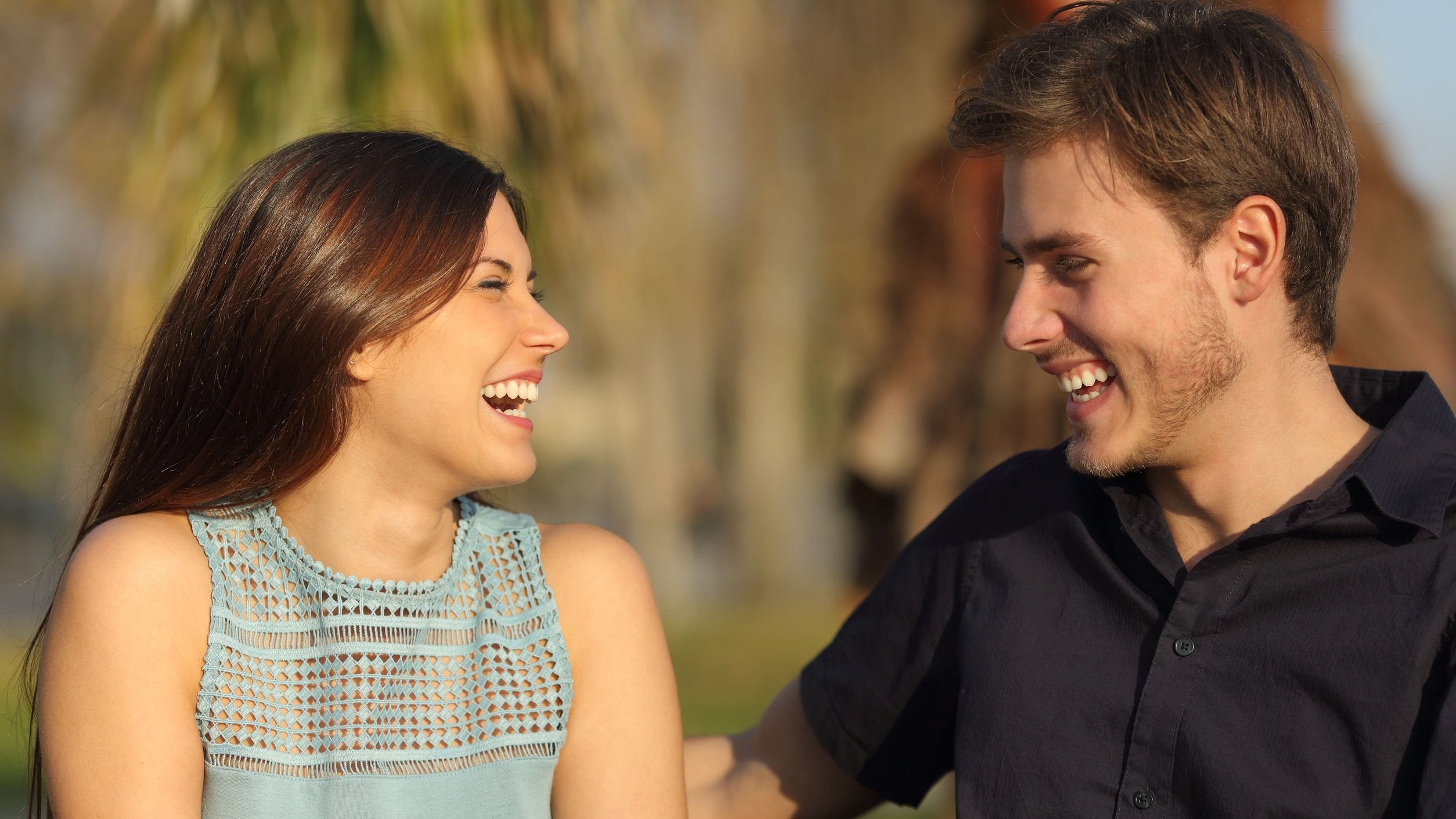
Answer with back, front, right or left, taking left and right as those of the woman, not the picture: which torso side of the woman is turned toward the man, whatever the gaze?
left

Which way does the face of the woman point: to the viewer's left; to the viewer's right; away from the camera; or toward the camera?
to the viewer's right

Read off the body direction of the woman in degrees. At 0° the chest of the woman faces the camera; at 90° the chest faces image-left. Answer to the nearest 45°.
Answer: approximately 0°

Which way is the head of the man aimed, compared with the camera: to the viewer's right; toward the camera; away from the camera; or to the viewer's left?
to the viewer's left
